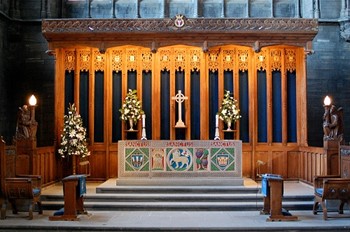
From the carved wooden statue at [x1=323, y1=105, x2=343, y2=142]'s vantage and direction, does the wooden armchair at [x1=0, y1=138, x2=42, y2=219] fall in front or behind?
in front

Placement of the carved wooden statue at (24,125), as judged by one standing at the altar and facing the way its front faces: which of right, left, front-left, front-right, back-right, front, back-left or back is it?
right

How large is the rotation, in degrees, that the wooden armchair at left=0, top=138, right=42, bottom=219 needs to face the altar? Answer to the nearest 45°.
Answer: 0° — it already faces it

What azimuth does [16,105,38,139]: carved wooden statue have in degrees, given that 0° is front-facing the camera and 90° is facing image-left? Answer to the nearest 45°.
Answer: approximately 315°

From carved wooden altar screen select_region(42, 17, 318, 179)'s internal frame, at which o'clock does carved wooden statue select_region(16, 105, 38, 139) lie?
The carved wooden statue is roughly at 2 o'clock from the carved wooden altar screen.

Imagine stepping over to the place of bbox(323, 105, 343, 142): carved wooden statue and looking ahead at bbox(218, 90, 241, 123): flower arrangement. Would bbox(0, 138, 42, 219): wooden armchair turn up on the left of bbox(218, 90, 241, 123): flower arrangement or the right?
left

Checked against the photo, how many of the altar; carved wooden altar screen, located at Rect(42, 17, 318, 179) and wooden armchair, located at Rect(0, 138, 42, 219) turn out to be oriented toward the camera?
2

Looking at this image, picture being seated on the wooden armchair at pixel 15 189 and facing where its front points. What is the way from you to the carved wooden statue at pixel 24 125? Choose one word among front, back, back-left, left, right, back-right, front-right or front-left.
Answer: left

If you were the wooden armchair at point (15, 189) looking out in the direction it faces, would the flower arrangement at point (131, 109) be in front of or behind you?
in front

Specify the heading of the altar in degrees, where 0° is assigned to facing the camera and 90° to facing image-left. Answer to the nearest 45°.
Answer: approximately 0°

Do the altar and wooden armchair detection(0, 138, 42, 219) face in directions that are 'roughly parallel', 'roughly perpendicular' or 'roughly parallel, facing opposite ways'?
roughly perpendicular

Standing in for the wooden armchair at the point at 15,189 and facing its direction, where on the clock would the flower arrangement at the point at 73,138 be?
The flower arrangement is roughly at 10 o'clock from the wooden armchair.

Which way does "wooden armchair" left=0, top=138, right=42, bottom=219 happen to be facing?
to the viewer's right
